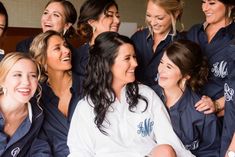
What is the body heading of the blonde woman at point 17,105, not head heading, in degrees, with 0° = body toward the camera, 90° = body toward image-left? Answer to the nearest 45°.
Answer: approximately 315°

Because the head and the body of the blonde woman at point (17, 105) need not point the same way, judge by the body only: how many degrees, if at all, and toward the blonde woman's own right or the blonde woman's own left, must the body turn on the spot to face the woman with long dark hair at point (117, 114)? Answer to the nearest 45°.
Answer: approximately 45° to the blonde woman's own left

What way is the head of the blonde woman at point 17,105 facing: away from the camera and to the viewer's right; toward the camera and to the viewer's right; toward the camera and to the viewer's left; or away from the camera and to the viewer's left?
toward the camera and to the viewer's right

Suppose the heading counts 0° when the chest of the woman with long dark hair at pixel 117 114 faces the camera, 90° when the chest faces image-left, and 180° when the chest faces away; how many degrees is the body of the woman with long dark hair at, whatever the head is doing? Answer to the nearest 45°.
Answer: approximately 0°

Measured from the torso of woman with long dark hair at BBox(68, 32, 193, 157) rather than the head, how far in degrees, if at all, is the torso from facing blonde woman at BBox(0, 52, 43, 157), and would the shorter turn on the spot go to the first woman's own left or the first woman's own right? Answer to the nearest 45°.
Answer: approximately 90° to the first woman's own right
